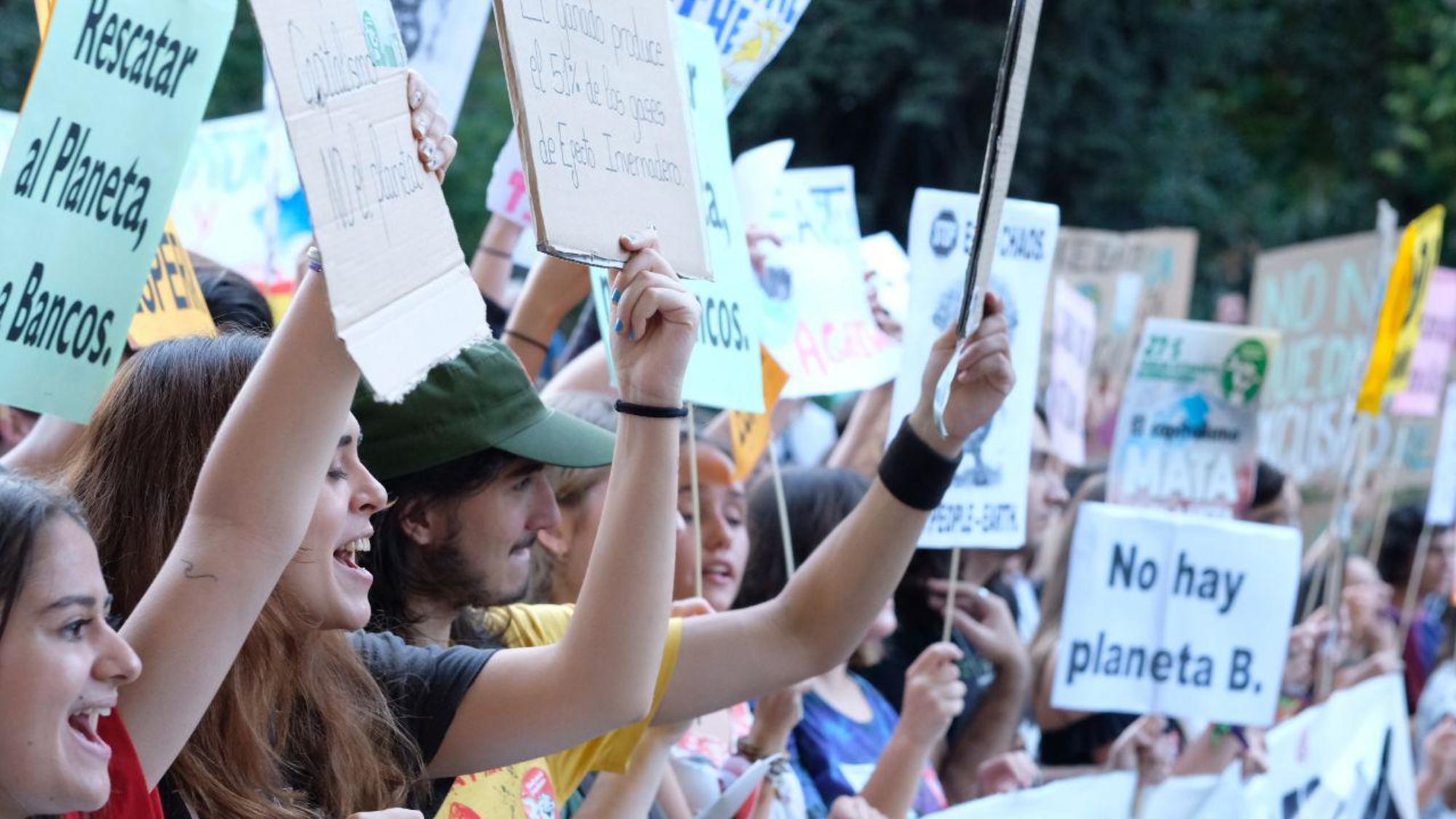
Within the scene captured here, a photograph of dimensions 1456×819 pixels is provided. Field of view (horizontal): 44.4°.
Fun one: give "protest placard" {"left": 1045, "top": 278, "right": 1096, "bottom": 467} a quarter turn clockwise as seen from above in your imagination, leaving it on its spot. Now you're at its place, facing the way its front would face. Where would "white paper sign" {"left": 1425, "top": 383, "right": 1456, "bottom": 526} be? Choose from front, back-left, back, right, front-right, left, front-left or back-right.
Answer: back

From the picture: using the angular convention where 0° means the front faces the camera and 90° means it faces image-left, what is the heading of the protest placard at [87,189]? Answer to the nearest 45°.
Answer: approximately 315°

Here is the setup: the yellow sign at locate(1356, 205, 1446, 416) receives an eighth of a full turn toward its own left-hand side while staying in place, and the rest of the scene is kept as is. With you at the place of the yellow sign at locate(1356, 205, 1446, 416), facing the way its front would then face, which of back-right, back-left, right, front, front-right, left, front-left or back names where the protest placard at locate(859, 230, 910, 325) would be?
back-right

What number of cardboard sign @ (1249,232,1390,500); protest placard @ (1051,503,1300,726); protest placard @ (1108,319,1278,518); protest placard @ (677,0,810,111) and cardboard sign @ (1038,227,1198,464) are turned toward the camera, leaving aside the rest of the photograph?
5

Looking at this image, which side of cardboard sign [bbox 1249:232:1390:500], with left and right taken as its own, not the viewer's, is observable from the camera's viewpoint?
front

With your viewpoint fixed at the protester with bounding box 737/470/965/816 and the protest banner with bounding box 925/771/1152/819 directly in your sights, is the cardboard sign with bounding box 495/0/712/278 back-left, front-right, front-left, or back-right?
back-right

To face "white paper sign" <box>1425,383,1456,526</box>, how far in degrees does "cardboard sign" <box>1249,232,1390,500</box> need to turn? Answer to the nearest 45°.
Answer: approximately 90° to its left

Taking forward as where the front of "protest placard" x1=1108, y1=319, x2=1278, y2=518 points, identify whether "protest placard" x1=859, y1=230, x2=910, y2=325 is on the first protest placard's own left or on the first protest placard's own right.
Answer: on the first protest placard's own right

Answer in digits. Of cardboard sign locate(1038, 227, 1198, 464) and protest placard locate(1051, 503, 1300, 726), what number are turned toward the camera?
2

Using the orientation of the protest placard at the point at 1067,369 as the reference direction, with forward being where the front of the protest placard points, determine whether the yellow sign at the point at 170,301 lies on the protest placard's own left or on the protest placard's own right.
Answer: on the protest placard's own right

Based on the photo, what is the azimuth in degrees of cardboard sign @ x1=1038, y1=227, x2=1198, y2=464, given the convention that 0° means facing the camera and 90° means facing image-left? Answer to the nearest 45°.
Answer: approximately 0°

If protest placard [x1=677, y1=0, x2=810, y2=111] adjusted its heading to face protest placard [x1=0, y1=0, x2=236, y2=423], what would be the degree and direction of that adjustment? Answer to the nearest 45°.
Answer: approximately 45° to its right

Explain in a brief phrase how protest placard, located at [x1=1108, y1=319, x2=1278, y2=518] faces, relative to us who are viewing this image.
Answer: facing the viewer

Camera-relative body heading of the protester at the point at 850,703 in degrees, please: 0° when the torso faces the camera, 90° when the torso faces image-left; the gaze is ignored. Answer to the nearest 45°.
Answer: approximately 315°

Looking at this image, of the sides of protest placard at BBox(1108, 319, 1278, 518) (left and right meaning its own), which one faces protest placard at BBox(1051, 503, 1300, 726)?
front

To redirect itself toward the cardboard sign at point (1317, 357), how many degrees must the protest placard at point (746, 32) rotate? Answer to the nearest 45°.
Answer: approximately 135° to its left
